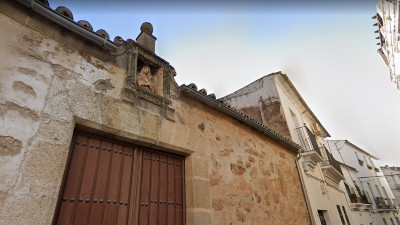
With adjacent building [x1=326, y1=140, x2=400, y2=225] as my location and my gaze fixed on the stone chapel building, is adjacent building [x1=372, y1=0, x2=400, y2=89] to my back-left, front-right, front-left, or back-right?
front-left

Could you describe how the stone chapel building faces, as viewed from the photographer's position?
facing the viewer and to the right of the viewer

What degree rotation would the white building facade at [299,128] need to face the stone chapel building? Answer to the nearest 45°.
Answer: approximately 45° to its right

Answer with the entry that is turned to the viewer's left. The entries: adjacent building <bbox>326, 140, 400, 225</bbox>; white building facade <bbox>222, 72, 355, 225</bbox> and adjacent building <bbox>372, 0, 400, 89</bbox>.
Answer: adjacent building <bbox>372, 0, 400, 89</bbox>

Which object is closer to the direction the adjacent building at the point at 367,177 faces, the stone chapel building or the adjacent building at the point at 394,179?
the stone chapel building

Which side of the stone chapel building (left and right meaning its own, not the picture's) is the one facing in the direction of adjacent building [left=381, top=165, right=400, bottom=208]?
left

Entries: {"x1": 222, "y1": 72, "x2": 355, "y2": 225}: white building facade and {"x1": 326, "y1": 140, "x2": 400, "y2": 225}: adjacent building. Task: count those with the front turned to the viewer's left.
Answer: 0

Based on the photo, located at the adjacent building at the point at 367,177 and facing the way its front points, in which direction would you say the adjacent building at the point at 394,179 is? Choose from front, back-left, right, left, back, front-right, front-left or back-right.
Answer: back-left

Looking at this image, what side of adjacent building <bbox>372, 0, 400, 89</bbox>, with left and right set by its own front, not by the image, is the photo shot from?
left

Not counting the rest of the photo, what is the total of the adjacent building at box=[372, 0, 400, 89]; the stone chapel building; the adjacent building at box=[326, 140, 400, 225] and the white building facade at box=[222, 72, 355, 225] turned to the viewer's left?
1

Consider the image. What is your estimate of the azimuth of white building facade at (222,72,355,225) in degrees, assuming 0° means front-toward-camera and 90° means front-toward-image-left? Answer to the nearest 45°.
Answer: approximately 315°

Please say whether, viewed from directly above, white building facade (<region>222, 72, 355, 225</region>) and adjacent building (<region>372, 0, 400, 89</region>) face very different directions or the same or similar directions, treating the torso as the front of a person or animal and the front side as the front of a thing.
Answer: very different directions

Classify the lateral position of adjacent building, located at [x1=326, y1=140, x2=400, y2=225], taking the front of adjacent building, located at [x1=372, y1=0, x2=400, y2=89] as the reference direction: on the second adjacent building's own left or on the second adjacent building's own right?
on the second adjacent building's own right

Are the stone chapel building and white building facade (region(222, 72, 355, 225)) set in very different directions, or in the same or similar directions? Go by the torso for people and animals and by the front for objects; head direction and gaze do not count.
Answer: same or similar directions

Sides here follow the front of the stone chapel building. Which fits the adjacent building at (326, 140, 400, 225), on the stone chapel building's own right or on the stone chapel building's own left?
on the stone chapel building's own left
